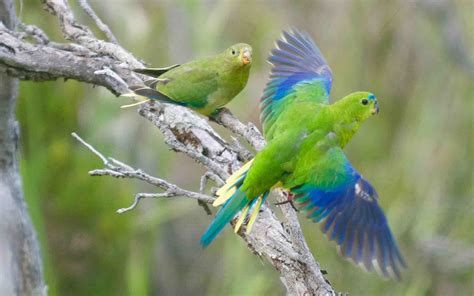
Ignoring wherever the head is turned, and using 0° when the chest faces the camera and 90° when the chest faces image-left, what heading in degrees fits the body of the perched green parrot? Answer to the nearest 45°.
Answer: approximately 315°

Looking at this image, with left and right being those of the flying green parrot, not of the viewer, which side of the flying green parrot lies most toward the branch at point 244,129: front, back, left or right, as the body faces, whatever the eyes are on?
back

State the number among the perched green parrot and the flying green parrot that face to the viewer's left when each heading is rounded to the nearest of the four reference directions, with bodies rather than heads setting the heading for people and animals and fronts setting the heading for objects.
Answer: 0

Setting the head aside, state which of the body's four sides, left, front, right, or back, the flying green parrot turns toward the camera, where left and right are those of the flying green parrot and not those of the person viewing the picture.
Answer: right

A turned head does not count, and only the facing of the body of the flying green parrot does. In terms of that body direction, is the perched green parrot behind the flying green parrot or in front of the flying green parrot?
behind
